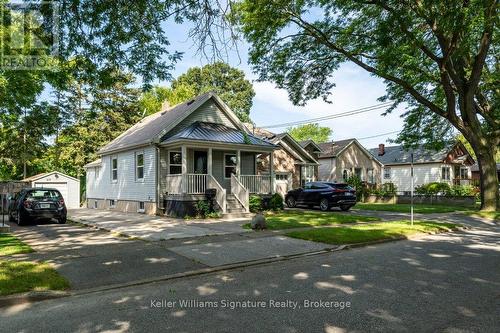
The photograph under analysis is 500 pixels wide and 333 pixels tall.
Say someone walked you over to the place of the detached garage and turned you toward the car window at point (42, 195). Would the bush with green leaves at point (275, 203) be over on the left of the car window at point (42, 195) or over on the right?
left

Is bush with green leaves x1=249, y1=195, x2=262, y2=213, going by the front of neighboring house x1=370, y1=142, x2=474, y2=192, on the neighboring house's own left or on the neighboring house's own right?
on the neighboring house's own right

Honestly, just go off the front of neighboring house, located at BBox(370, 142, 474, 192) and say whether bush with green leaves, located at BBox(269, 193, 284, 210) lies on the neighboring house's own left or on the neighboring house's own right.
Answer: on the neighboring house's own right

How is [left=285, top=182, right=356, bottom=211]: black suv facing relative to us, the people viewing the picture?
facing away from the viewer and to the left of the viewer

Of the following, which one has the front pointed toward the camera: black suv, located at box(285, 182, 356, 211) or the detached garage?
the detached garage

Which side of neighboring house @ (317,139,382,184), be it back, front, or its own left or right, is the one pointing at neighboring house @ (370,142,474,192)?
left

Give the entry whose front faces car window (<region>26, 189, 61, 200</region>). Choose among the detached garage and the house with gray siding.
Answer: the detached garage

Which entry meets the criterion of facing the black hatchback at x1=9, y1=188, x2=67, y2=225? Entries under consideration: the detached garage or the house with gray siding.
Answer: the detached garage

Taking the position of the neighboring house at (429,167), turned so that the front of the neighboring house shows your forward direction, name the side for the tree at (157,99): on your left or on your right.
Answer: on your right

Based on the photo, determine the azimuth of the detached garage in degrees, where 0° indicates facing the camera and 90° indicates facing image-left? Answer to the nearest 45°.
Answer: approximately 0°

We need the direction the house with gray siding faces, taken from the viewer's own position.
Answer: facing the viewer and to the right of the viewer
